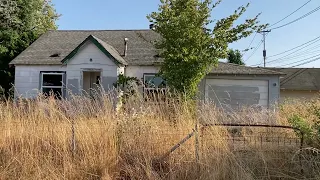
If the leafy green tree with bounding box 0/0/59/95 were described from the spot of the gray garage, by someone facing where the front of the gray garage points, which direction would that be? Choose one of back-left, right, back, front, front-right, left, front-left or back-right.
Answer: right

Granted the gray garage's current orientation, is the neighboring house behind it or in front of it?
behind

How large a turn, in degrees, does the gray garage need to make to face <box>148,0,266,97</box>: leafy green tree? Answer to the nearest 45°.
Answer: approximately 45° to its right

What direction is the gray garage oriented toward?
toward the camera

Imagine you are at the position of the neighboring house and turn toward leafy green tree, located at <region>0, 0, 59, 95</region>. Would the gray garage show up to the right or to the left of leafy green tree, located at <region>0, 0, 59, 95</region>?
left

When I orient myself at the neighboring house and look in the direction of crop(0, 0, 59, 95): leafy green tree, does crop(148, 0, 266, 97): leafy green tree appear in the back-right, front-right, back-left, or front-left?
front-left

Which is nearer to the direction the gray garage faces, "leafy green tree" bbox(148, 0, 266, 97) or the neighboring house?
the leafy green tree
